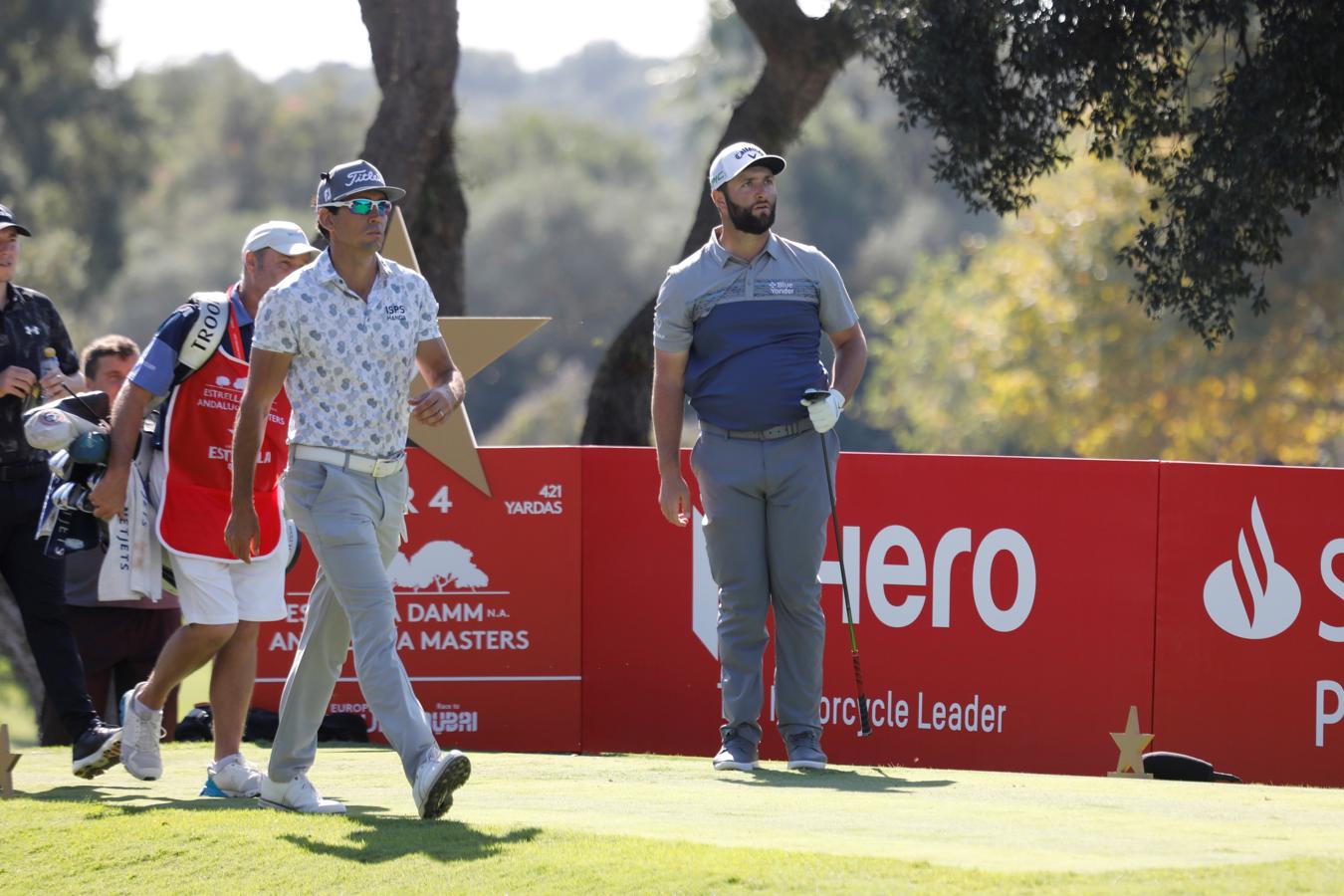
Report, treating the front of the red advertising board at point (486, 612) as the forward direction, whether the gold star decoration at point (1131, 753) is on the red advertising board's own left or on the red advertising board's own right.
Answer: on the red advertising board's own left

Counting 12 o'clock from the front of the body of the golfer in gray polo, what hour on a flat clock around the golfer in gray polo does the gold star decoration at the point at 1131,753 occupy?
The gold star decoration is roughly at 8 o'clock from the golfer in gray polo.

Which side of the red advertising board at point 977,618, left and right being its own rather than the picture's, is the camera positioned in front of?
front

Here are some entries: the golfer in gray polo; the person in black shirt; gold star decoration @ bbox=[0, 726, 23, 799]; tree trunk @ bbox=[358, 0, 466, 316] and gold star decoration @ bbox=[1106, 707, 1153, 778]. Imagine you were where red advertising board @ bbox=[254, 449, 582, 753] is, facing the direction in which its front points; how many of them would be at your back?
1

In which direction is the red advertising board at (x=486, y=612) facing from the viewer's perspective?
toward the camera

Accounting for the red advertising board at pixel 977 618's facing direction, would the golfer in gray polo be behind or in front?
in front

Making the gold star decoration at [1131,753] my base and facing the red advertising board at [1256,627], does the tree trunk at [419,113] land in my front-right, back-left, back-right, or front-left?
front-left

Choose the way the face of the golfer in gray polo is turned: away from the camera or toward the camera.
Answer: toward the camera

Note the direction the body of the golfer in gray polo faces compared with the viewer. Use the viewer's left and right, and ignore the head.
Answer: facing the viewer

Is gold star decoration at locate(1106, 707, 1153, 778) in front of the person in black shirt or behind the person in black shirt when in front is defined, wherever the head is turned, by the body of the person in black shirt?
in front

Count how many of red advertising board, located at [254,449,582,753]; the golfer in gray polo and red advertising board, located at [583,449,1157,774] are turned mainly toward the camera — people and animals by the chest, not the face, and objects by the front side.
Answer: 3

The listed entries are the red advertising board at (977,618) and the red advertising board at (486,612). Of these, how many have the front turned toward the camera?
2

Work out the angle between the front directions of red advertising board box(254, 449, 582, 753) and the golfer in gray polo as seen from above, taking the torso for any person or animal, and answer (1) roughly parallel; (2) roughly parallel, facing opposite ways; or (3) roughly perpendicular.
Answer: roughly parallel

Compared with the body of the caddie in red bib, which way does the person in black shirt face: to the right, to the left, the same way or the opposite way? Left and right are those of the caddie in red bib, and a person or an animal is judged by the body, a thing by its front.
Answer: the same way

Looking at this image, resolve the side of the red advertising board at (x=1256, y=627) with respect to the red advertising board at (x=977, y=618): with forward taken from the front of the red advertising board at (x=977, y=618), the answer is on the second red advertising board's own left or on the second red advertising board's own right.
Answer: on the second red advertising board's own left

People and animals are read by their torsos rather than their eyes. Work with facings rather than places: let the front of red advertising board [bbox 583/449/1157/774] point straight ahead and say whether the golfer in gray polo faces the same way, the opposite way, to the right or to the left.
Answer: the same way
